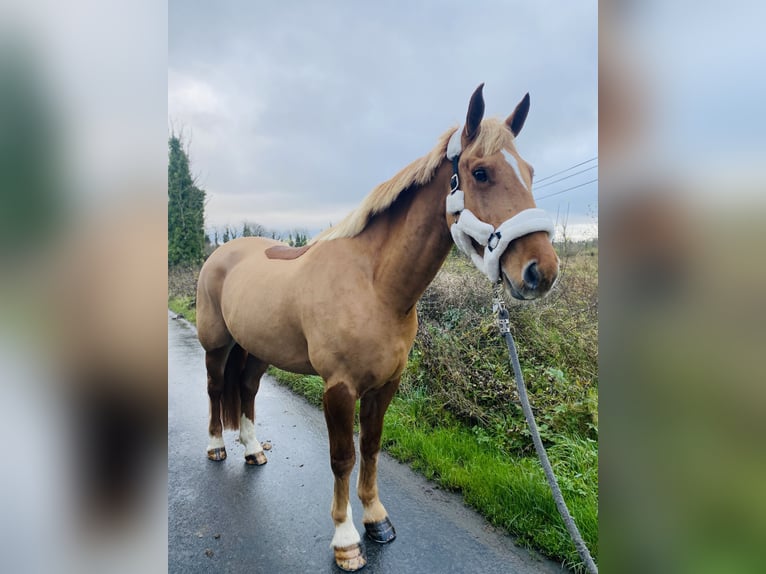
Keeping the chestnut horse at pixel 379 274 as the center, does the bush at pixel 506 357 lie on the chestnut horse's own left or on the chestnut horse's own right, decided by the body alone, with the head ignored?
on the chestnut horse's own left

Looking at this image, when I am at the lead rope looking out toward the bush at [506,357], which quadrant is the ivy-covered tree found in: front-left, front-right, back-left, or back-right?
front-left

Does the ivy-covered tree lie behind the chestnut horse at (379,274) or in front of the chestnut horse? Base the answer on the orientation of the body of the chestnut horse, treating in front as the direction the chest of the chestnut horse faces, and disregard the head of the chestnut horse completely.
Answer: behind

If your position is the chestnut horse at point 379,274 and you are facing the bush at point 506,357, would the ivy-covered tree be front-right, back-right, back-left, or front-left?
front-left

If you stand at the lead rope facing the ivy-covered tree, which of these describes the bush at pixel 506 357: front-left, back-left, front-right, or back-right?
front-right

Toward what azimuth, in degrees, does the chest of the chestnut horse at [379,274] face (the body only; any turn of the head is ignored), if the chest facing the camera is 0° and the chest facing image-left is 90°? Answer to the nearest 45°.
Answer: approximately 315°
